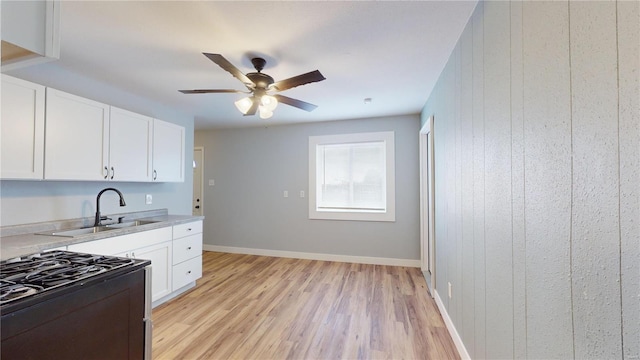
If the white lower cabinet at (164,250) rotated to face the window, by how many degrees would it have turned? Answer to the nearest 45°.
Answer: approximately 45° to its left

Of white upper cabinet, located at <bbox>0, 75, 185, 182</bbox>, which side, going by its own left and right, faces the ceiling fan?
front

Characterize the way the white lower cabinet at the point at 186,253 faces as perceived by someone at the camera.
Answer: facing the viewer and to the right of the viewer

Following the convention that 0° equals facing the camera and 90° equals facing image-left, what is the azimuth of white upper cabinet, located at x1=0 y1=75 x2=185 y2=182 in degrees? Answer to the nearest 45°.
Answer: approximately 315°

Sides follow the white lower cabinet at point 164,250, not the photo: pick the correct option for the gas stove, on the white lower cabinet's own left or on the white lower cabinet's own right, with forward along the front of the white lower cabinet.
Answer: on the white lower cabinet's own right
